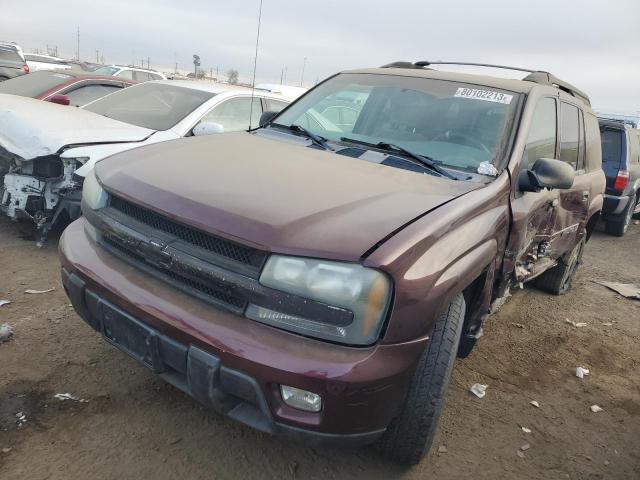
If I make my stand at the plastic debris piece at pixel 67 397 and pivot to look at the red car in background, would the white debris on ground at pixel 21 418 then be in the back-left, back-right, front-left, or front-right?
back-left

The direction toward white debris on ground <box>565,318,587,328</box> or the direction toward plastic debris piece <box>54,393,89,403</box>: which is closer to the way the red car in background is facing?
the plastic debris piece

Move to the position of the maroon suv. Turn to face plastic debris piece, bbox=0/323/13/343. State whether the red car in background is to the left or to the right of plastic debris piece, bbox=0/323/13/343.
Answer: right

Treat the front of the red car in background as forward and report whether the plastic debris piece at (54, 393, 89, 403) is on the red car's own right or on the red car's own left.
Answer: on the red car's own left

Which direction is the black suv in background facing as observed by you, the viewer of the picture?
facing away from the viewer and to the right of the viewer

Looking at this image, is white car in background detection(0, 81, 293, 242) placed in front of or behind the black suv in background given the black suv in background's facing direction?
behind

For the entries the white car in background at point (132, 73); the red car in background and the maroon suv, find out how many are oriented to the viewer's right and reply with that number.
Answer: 0

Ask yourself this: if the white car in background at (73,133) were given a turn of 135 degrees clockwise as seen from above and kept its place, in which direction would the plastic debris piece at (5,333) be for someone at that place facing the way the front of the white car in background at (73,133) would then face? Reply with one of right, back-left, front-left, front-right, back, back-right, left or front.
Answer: back

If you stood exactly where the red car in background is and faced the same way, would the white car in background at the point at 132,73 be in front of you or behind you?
behind

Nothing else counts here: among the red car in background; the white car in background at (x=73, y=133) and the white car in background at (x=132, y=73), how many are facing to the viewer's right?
0

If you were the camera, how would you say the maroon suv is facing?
facing the viewer and to the left of the viewer
